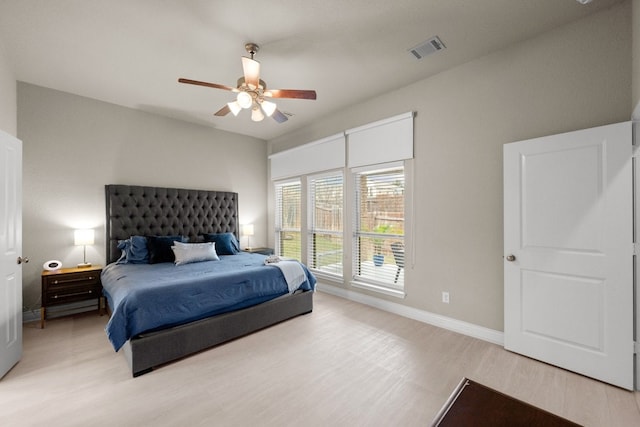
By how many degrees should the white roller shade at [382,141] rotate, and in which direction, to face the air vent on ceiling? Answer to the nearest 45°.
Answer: approximately 90° to its left

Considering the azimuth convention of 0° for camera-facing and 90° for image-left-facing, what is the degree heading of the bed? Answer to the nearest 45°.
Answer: approximately 315°

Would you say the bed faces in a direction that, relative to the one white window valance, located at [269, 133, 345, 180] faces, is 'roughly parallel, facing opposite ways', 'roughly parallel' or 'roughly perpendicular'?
roughly perpendicular

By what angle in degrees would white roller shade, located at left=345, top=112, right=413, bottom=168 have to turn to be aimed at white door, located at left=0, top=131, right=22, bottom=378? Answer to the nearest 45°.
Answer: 0° — it already faces it

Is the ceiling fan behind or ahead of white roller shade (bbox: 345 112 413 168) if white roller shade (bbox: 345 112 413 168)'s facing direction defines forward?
ahead

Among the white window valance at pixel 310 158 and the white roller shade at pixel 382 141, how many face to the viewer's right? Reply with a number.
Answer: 0

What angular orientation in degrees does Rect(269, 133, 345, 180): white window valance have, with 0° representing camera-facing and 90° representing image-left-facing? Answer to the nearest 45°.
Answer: approximately 45°

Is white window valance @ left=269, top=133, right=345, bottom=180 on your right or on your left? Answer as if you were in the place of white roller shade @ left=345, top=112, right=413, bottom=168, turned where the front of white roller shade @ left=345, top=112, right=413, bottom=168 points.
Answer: on your right

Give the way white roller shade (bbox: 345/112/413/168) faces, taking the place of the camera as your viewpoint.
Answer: facing the viewer and to the left of the viewer

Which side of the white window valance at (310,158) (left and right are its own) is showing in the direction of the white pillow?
front

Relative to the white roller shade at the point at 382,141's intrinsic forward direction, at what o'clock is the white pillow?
The white pillow is roughly at 1 o'clock from the white roller shade.
